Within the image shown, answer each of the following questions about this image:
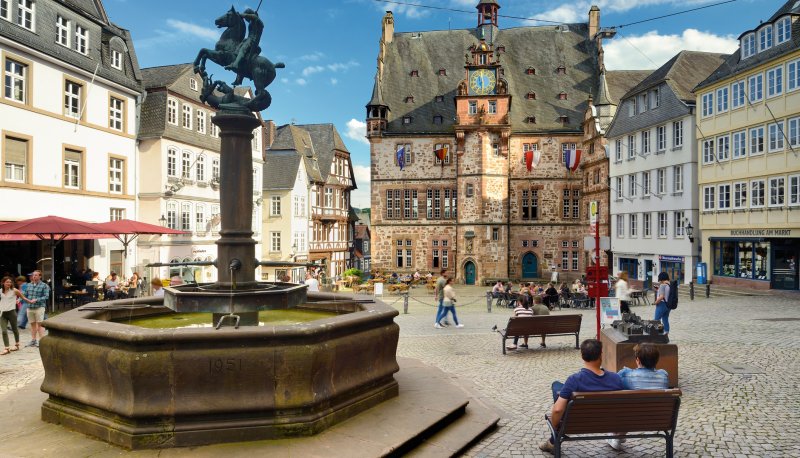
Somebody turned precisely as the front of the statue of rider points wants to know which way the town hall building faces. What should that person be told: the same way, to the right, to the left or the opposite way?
to the left

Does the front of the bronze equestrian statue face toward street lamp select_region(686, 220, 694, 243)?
no

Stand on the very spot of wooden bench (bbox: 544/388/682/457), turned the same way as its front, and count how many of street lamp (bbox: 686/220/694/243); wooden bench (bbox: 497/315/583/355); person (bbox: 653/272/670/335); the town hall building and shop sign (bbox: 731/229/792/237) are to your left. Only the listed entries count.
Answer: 0

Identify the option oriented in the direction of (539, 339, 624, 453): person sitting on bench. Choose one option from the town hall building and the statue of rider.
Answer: the town hall building

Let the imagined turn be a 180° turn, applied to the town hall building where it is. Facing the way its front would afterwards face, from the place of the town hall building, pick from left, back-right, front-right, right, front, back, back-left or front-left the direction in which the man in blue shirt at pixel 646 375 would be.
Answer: back

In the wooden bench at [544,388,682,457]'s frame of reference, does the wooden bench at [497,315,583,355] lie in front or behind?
in front

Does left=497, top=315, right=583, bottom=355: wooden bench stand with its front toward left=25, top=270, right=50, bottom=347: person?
no

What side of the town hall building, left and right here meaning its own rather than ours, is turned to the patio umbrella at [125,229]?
front

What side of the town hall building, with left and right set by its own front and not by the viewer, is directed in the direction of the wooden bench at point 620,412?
front

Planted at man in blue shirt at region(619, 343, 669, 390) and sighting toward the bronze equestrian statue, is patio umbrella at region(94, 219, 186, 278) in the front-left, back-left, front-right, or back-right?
front-right

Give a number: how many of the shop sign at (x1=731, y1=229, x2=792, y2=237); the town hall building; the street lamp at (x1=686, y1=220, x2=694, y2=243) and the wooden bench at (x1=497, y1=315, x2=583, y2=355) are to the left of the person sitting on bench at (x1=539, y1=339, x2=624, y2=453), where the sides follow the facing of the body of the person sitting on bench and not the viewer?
0

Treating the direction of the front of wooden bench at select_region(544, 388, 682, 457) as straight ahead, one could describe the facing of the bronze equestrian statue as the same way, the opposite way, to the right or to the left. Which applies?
to the left

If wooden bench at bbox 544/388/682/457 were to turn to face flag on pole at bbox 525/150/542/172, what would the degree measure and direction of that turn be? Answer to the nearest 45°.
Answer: approximately 45° to its right

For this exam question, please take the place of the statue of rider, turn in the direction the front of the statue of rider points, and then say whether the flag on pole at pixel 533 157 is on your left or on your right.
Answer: on your right

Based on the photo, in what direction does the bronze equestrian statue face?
to the viewer's left

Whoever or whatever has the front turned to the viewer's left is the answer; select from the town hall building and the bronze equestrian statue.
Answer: the bronze equestrian statue

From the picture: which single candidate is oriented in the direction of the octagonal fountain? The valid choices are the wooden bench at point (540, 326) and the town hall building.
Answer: the town hall building
